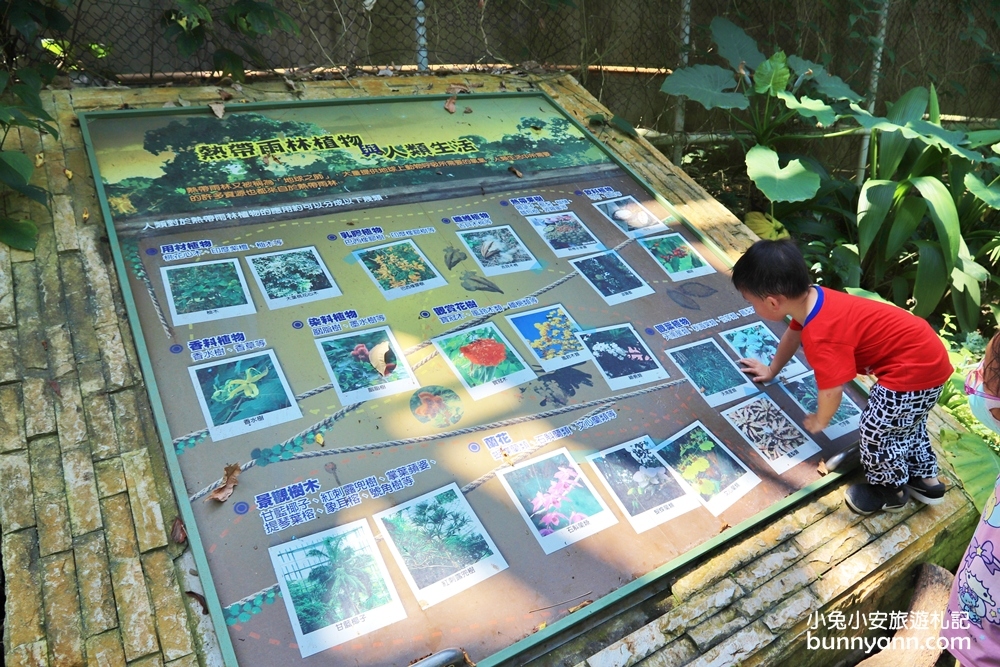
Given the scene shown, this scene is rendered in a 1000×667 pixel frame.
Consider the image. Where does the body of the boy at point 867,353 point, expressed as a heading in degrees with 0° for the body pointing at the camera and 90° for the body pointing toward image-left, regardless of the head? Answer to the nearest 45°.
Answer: approximately 90°

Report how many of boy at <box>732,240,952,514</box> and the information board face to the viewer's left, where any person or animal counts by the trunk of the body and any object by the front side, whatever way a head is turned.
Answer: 1

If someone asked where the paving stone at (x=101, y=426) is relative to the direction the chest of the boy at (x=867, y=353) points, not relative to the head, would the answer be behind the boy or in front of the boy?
in front

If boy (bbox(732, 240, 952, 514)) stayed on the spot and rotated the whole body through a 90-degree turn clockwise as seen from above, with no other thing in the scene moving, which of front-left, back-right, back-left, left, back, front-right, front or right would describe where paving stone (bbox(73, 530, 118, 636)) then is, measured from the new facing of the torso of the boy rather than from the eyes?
back-left

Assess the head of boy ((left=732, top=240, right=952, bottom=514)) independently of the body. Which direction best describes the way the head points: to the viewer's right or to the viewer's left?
to the viewer's left

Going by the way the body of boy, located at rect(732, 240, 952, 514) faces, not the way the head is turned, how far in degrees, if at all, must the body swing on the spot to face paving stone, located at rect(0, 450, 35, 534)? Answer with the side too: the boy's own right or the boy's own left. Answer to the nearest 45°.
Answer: approximately 45° to the boy's own left
